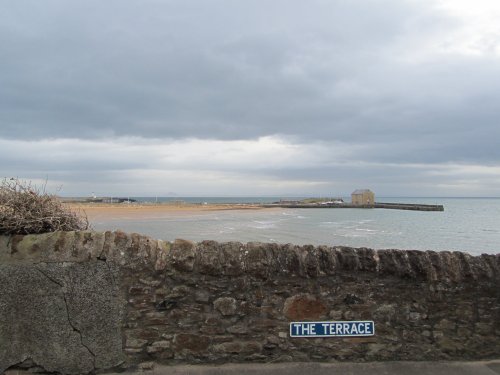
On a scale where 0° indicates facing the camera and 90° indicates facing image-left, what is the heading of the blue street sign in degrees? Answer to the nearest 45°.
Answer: approximately 0°

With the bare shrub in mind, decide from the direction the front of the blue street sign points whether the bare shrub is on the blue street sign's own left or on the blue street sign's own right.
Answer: on the blue street sign's own right
